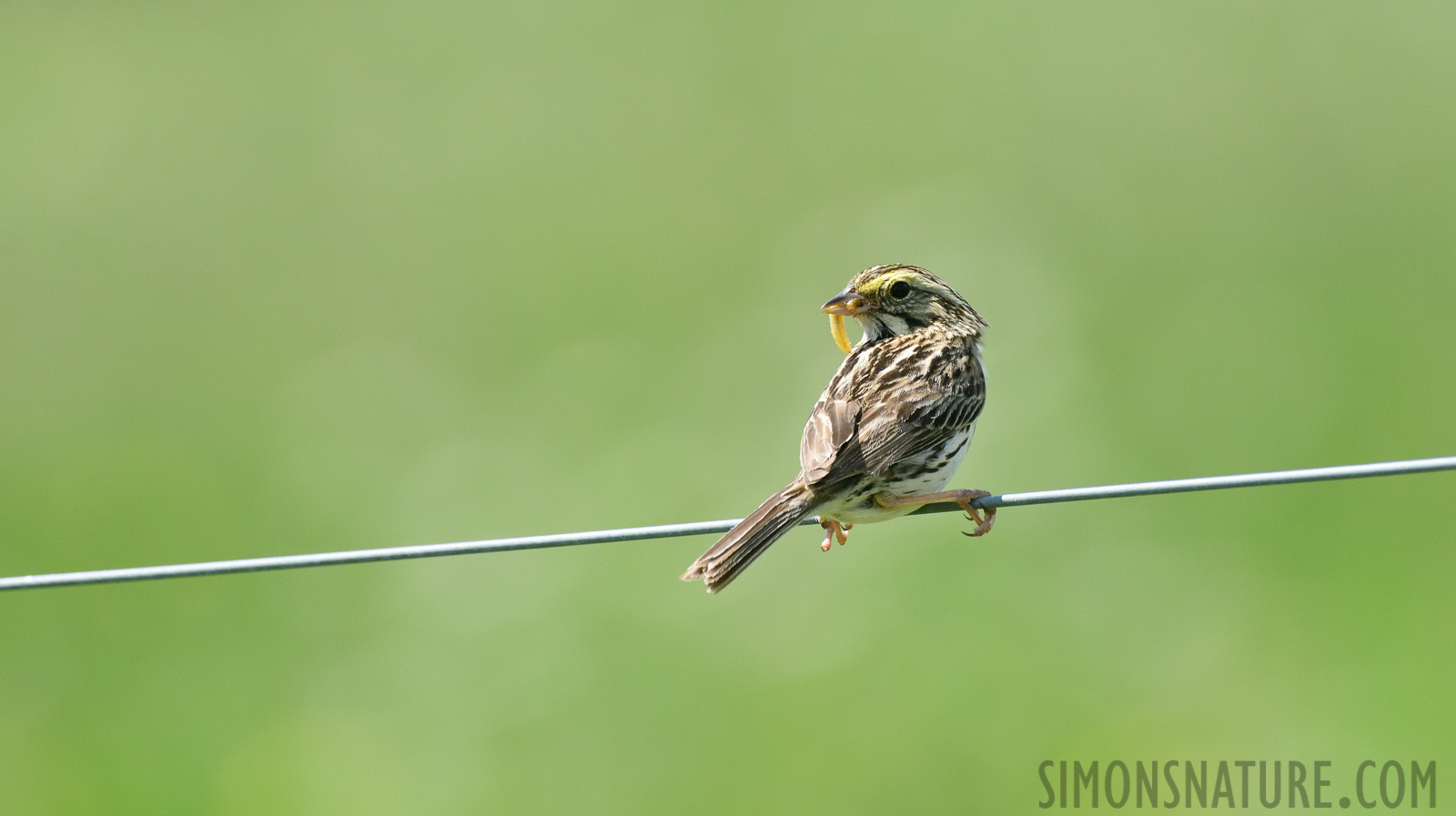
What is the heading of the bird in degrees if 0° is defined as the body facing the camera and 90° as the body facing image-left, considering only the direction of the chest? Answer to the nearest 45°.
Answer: approximately 225°
